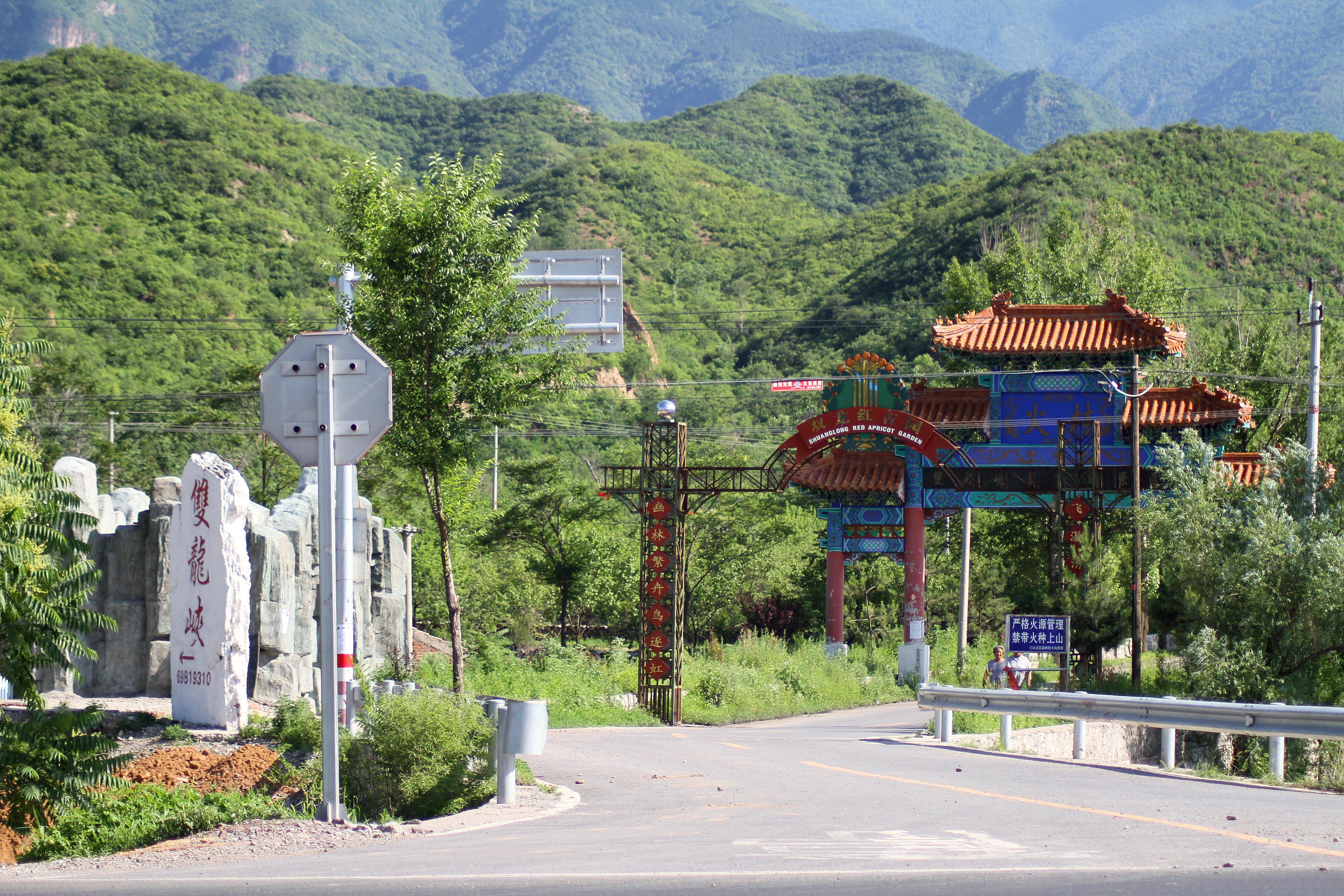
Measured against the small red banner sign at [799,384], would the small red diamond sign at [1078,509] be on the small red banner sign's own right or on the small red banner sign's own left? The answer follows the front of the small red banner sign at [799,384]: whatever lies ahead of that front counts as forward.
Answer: on the small red banner sign's own left

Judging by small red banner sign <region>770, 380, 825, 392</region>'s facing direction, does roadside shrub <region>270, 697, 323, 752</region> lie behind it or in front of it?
in front

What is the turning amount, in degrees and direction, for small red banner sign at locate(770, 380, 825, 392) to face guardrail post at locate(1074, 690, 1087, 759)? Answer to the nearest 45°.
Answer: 0° — it already faces it

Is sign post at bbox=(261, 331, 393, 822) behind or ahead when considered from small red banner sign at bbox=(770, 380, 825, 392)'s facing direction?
ahead

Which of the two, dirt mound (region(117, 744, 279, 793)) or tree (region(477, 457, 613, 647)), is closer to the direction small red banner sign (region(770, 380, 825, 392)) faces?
the dirt mound

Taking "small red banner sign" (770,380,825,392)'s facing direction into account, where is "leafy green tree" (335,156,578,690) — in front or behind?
in front

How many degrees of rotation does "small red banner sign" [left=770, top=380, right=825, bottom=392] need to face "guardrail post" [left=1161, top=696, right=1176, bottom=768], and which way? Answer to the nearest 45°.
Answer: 0° — it already faces it

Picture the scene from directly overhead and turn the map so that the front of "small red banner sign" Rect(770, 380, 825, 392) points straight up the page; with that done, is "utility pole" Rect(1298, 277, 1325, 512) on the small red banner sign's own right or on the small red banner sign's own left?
on the small red banner sign's own left

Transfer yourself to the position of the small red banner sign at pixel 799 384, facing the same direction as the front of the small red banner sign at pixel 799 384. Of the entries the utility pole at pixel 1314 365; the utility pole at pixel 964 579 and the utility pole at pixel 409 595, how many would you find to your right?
1

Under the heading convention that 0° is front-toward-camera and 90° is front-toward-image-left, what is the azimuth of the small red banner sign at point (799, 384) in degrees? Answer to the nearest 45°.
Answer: approximately 0°
